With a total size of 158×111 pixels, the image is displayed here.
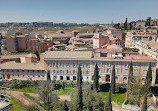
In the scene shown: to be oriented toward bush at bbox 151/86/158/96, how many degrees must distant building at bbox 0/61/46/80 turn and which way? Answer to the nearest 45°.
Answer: approximately 45° to its left

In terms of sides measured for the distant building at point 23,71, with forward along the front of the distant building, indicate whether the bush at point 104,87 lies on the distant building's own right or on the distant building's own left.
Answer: on the distant building's own left

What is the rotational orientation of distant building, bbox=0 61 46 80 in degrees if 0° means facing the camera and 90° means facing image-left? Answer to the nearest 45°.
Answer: approximately 0°
